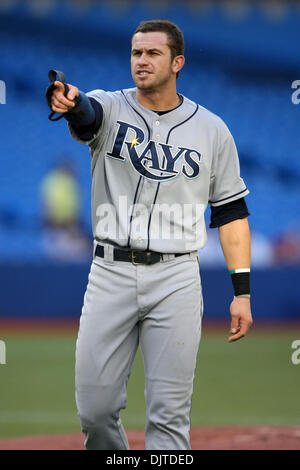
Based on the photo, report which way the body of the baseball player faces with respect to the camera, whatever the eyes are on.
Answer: toward the camera

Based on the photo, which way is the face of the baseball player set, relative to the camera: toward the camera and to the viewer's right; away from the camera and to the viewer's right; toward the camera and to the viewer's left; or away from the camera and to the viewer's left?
toward the camera and to the viewer's left
